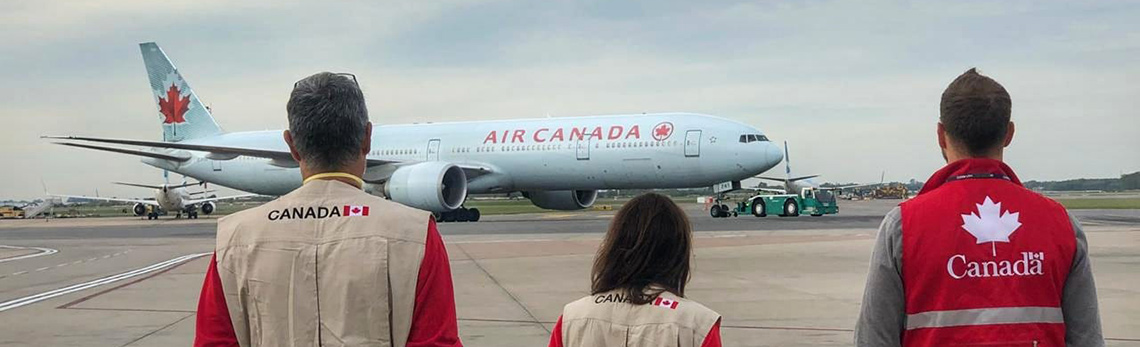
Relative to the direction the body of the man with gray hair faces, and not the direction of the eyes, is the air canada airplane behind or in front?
in front

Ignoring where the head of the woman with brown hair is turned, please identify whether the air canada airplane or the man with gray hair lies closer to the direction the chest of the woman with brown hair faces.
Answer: the air canada airplane

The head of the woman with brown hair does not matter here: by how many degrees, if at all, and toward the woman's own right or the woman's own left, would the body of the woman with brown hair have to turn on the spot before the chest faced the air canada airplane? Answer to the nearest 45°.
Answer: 0° — they already face it

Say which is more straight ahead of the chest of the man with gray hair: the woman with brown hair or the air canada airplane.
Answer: the air canada airplane

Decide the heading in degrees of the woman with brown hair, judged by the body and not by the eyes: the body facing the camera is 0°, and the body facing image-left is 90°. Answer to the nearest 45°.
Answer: approximately 180°

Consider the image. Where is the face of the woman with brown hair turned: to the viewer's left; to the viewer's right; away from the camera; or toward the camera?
away from the camera

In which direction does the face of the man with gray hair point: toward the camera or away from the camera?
away from the camera

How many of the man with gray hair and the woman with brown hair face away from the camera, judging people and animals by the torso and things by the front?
2

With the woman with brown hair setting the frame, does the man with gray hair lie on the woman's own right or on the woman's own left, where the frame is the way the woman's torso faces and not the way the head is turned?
on the woman's own left

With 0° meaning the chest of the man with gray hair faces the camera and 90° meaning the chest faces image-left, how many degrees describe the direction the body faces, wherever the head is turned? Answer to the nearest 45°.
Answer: approximately 180°
